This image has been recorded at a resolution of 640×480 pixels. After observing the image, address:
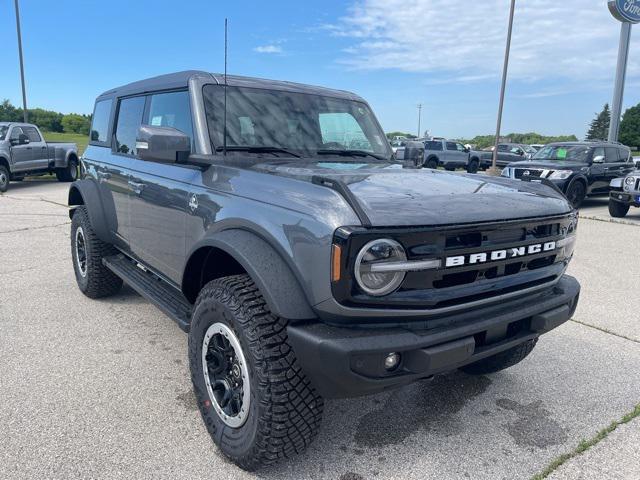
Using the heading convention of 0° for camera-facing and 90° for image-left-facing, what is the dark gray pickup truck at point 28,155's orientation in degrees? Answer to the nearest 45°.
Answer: approximately 45°

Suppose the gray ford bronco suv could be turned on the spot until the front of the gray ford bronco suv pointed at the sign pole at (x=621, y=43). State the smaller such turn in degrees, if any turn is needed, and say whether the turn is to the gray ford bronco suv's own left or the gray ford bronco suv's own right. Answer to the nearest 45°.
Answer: approximately 90° to the gray ford bronco suv's own left

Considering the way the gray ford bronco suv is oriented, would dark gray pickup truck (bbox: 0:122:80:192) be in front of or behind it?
behind

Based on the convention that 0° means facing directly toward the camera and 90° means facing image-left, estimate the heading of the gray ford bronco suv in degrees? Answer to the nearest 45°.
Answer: approximately 315°
